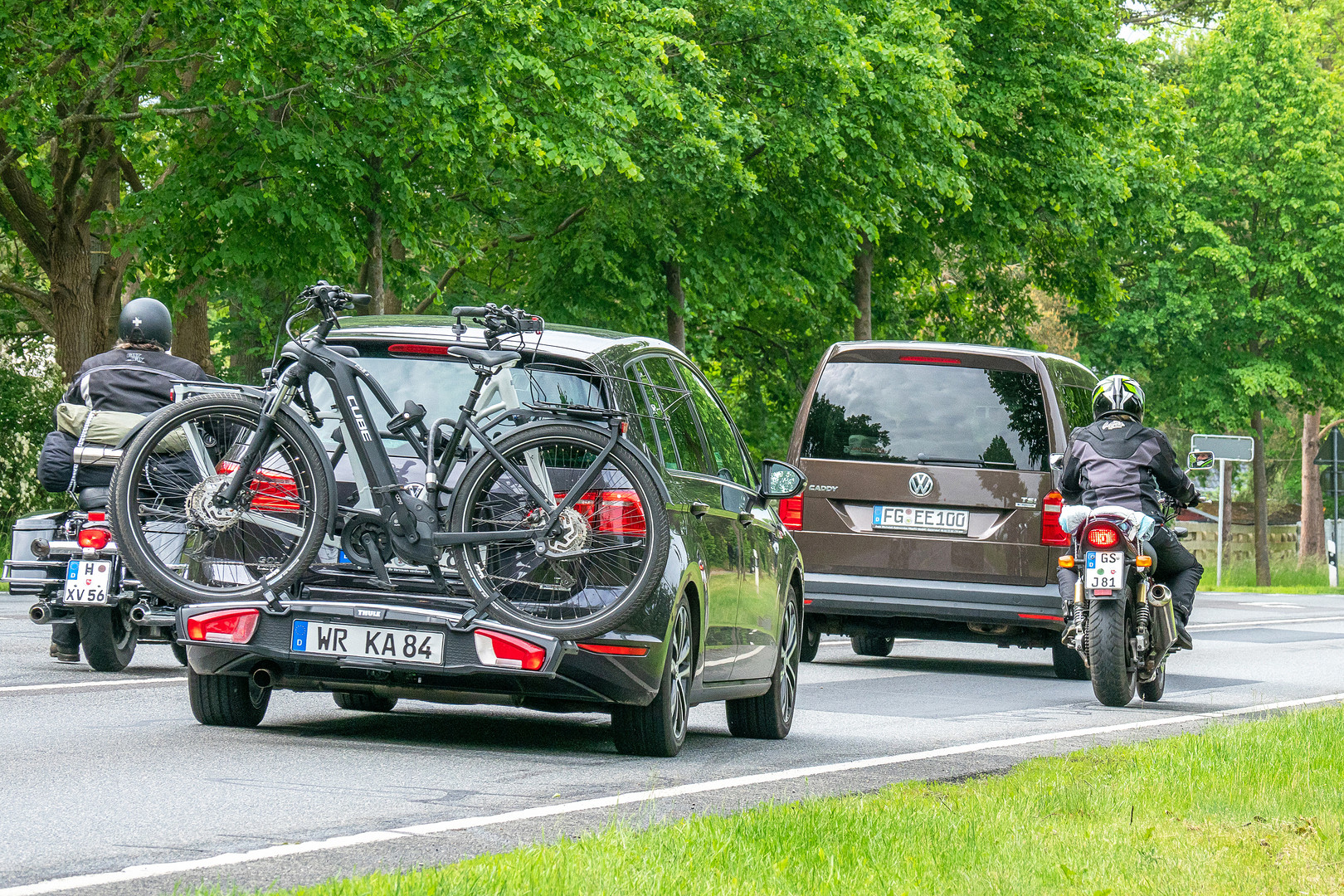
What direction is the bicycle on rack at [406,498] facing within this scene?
to the viewer's left

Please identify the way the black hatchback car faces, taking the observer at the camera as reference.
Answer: facing away from the viewer and to the right of the viewer

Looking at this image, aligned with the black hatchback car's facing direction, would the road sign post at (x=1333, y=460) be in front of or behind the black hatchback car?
in front

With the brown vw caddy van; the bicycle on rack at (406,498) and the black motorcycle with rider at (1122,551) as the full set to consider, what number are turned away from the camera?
2

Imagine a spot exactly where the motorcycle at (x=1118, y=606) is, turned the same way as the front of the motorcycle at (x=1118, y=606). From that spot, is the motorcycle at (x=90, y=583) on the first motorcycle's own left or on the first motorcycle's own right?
on the first motorcycle's own left

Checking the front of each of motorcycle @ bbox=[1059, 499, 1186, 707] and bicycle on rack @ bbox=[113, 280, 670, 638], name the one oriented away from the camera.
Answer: the motorcycle

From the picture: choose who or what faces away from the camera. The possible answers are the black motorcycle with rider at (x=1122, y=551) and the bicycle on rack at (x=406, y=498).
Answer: the black motorcycle with rider

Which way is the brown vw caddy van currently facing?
away from the camera

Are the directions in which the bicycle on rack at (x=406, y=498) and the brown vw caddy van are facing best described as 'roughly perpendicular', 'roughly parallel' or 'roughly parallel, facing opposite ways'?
roughly perpendicular

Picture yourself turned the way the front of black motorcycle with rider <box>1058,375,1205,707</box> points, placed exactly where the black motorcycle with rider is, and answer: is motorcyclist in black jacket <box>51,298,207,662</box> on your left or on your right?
on your left

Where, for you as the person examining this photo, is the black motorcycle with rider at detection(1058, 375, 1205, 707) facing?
facing away from the viewer
